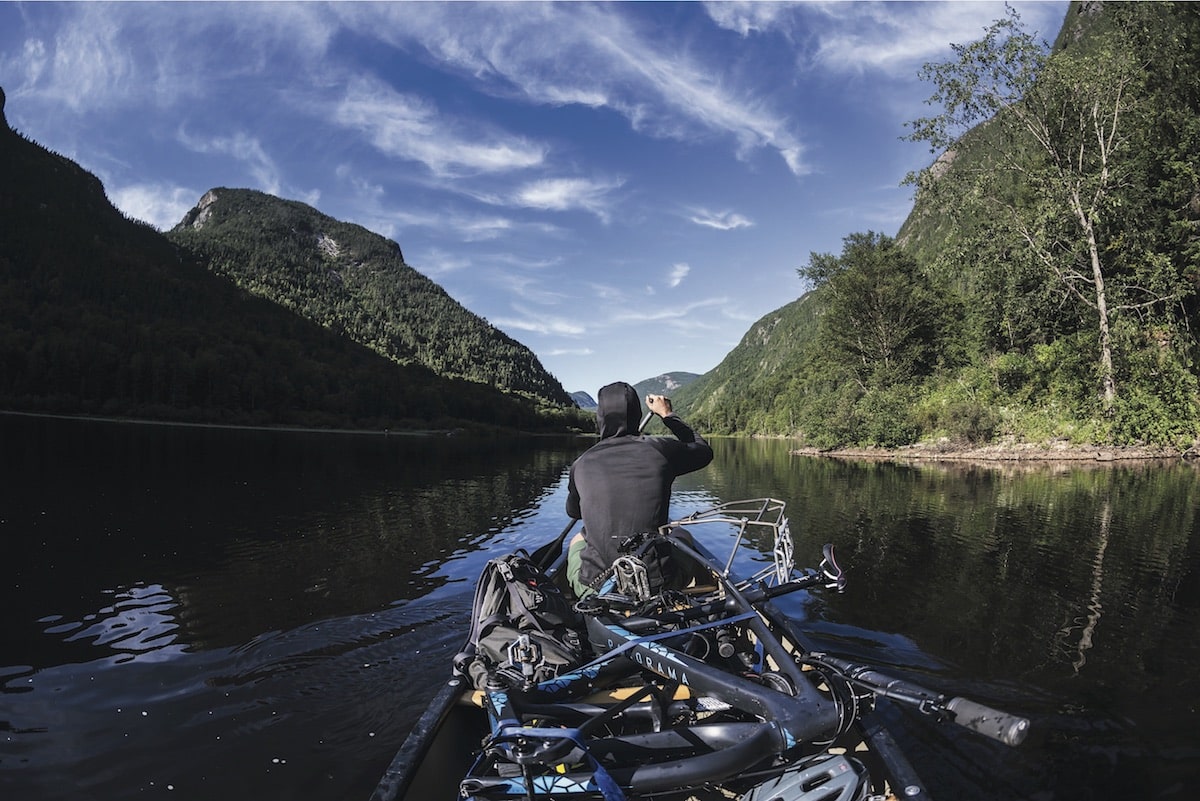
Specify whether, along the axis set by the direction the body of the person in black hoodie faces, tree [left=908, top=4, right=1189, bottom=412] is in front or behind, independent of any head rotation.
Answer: in front

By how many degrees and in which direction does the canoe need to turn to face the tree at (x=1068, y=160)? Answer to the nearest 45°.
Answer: approximately 45° to its right

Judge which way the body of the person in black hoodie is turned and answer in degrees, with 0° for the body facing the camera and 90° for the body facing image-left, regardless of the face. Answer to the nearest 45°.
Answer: approximately 180°

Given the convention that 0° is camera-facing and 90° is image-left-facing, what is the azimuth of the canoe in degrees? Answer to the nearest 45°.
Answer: approximately 180°

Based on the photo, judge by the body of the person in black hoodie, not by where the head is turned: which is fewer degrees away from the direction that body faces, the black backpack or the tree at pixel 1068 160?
the tree

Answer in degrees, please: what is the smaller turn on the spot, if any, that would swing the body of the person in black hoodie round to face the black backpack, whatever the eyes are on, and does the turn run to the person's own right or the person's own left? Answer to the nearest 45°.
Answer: approximately 135° to the person's own left

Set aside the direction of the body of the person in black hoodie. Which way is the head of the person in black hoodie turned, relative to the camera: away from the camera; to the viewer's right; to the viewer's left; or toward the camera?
away from the camera
